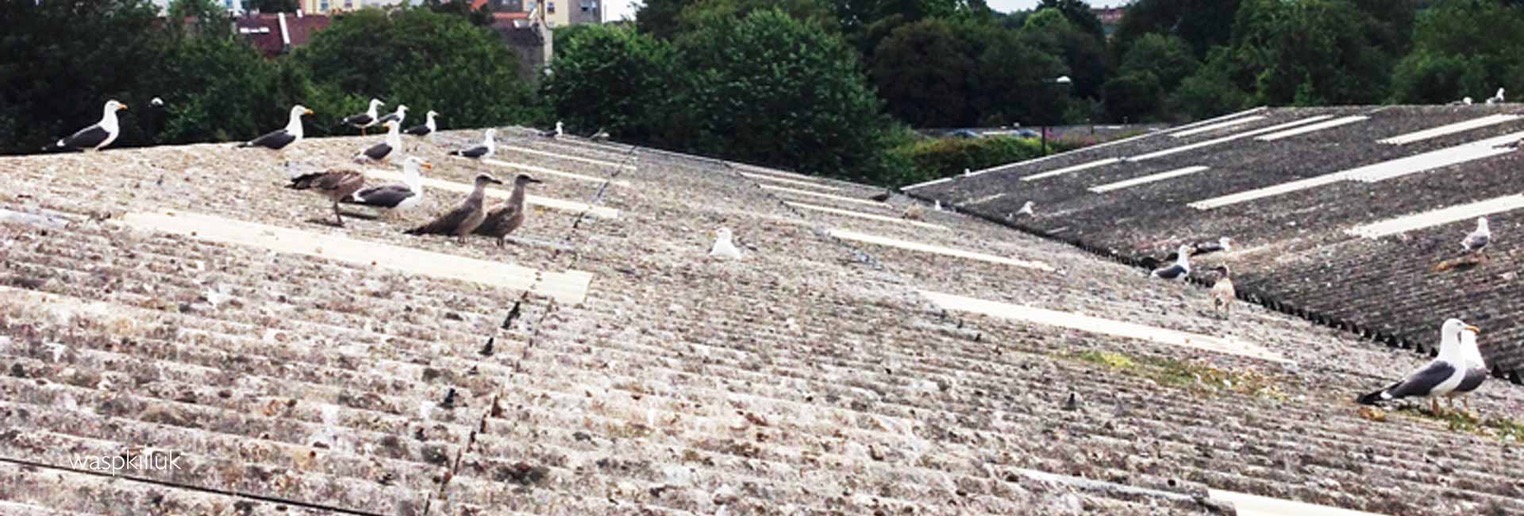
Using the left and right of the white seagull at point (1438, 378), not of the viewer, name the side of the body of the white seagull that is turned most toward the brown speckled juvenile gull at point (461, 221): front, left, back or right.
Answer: back

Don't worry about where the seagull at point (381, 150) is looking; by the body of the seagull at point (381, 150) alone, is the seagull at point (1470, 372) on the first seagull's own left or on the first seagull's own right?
on the first seagull's own right

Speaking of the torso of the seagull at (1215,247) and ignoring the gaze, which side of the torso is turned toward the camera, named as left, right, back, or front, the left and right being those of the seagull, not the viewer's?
right

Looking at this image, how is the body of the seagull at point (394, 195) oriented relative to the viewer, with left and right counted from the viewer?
facing to the right of the viewer

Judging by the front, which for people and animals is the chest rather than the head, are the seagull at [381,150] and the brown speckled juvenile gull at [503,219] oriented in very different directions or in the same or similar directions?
same or similar directions

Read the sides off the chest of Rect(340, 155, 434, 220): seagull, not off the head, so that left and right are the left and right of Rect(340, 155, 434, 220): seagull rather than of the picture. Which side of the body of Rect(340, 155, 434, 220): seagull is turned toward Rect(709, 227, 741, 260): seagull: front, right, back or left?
front

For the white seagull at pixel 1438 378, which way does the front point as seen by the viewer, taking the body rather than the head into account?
to the viewer's right

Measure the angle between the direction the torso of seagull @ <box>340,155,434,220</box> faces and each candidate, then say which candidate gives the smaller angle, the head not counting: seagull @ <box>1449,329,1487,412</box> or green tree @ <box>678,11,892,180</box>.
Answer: the seagull

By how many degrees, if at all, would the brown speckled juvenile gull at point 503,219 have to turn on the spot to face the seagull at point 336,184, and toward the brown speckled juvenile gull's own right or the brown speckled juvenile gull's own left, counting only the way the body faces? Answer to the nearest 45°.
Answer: approximately 135° to the brown speckled juvenile gull's own left

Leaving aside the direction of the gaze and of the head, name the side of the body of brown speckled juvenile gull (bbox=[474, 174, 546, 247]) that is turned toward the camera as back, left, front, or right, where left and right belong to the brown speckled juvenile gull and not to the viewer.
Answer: right

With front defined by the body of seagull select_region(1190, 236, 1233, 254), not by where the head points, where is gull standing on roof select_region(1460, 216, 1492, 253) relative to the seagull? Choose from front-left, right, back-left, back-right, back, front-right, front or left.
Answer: front-right

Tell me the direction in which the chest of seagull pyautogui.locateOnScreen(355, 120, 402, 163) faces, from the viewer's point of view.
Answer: to the viewer's right

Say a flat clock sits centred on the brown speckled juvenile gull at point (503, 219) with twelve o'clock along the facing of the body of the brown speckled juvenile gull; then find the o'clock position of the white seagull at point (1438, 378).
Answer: The white seagull is roughly at 1 o'clock from the brown speckled juvenile gull.

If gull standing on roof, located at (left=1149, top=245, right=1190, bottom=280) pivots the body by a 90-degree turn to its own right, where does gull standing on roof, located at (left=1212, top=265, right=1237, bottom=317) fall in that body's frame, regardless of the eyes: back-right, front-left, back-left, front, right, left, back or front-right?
front

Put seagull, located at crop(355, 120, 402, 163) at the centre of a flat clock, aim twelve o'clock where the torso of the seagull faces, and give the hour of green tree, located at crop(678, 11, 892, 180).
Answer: The green tree is roughly at 10 o'clock from the seagull.

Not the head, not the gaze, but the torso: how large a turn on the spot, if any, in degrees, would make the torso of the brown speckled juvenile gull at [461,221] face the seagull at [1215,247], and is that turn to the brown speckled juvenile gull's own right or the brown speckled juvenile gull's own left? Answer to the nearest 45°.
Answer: approximately 45° to the brown speckled juvenile gull's own left
